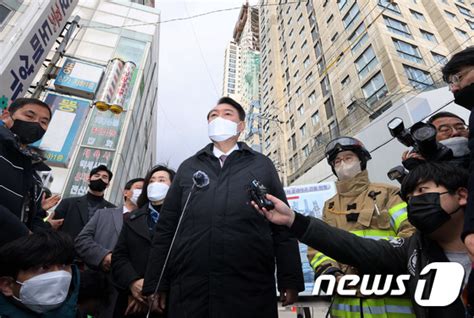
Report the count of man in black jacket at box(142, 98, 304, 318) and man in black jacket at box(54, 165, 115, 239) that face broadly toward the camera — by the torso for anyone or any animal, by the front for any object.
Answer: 2

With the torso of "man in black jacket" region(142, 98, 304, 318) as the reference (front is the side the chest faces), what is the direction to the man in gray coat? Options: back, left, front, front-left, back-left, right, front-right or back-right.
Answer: back-right

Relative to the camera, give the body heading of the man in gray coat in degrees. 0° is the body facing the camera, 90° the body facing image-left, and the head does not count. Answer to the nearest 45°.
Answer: approximately 315°

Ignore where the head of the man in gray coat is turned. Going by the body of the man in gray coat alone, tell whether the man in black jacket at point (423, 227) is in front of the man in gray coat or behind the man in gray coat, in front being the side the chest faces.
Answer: in front

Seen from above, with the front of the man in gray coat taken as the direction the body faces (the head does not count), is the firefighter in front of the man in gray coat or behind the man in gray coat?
in front
